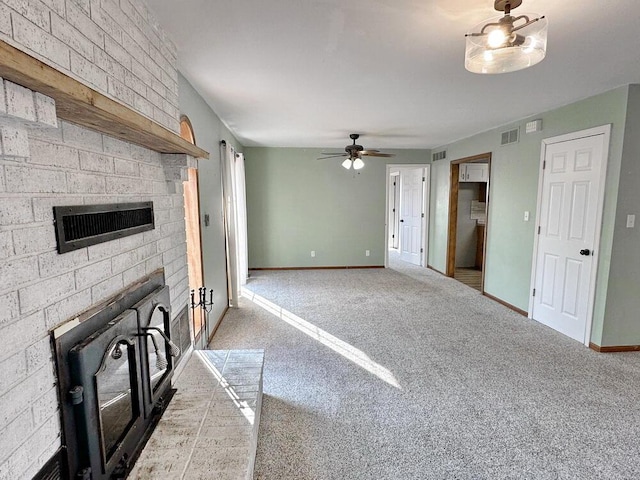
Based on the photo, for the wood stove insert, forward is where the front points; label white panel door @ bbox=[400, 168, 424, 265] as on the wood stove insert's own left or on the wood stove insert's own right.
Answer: on the wood stove insert's own left

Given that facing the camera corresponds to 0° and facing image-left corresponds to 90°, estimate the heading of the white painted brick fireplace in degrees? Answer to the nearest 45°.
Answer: approximately 315°

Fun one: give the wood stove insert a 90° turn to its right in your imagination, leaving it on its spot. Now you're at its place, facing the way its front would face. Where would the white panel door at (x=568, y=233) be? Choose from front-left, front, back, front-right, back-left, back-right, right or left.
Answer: back-left

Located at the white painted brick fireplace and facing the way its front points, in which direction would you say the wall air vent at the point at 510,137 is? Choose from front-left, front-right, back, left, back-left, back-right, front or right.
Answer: front-left

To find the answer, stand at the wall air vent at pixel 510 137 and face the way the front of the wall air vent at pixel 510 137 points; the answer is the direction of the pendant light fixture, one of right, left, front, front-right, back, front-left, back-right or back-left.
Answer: front-left

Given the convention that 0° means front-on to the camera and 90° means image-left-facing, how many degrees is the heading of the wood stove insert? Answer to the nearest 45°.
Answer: approximately 315°

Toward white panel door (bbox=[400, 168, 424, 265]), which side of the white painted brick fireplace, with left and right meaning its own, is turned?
left

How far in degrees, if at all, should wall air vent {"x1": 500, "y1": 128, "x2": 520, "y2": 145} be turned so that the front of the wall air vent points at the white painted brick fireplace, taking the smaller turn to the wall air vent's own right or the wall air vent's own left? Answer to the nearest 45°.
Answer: approximately 45° to the wall air vent's own left

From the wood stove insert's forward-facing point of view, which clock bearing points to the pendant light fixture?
The pendant light fixture is roughly at 11 o'clock from the wood stove insert.

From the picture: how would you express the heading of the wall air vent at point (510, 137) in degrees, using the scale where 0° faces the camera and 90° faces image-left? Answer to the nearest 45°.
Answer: approximately 45°

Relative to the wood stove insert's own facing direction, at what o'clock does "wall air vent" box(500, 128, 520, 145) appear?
The wall air vent is roughly at 10 o'clock from the wood stove insert.
